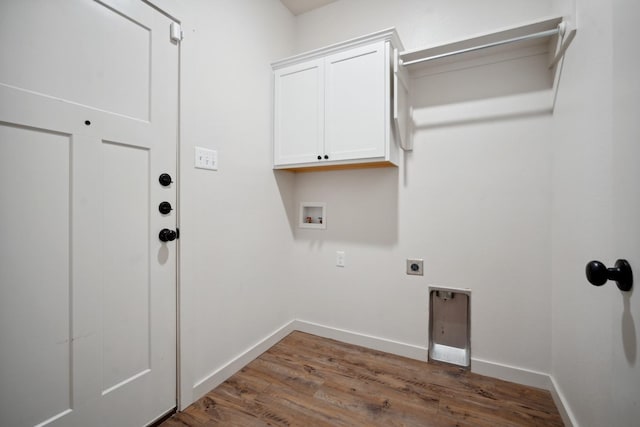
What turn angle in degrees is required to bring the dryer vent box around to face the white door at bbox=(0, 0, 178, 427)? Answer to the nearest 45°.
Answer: approximately 45° to its right

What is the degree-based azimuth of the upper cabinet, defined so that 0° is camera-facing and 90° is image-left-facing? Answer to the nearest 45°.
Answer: approximately 45°

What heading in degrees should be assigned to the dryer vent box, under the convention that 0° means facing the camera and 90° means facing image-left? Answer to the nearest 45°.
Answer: approximately 0°

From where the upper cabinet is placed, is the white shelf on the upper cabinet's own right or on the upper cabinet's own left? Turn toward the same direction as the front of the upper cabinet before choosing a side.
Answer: on the upper cabinet's own left

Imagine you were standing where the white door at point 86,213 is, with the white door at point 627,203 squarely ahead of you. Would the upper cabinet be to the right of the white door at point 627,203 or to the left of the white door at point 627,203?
left

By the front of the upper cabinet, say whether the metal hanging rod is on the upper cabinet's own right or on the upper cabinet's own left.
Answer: on the upper cabinet's own left

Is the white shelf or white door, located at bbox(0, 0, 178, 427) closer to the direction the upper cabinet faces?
the white door
